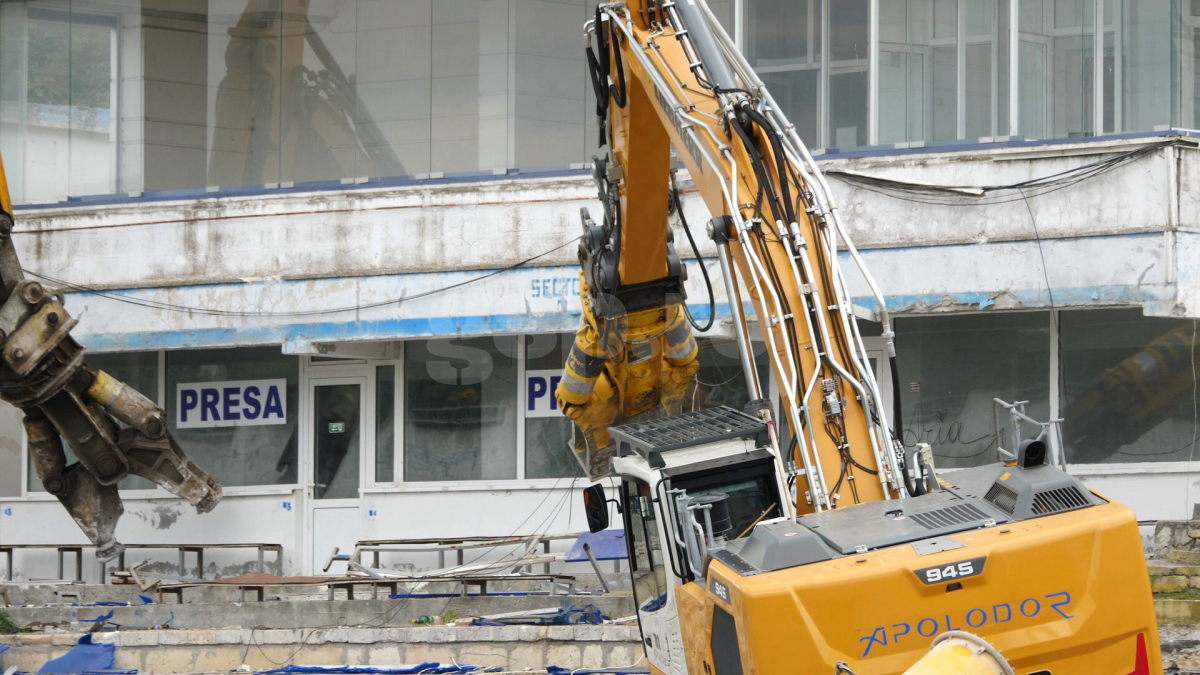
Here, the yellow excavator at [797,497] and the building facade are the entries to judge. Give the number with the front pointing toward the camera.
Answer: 1

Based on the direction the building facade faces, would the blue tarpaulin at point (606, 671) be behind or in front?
in front

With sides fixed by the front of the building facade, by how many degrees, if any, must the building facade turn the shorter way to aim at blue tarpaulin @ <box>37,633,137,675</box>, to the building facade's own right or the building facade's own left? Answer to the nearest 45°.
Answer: approximately 45° to the building facade's own right

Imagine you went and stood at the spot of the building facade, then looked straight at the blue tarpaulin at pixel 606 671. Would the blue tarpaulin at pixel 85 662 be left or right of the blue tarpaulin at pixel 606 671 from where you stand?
right

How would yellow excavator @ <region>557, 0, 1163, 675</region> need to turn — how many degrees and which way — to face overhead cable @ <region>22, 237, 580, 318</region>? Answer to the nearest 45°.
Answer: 0° — it already faces it

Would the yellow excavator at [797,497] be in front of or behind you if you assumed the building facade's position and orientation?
in front

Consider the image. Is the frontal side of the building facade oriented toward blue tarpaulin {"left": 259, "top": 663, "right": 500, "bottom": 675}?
yes

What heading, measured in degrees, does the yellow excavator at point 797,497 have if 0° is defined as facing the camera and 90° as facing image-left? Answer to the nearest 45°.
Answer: approximately 135°

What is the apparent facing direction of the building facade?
toward the camera
